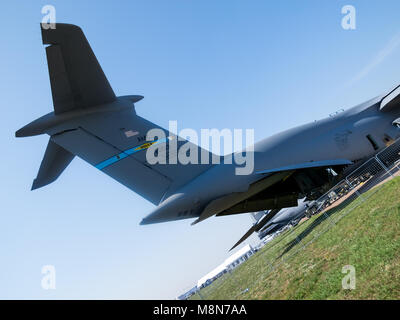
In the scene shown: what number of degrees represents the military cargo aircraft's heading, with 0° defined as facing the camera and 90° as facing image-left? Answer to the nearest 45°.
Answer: approximately 225°

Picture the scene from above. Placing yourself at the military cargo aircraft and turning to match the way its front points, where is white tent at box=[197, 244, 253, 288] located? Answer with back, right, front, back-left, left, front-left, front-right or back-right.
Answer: front-left
